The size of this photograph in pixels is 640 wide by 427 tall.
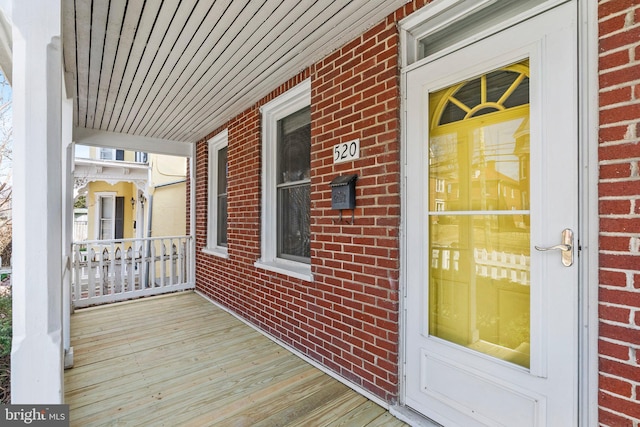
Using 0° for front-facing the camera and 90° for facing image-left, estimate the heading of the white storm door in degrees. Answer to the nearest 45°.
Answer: approximately 45°

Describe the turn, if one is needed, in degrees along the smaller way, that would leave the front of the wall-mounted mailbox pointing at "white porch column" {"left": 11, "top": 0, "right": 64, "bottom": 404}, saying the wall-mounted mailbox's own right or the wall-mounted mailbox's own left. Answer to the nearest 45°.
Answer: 0° — it already faces it

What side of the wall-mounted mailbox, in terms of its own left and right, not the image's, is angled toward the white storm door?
left

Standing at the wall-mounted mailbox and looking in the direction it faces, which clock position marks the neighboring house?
The neighboring house is roughly at 3 o'clock from the wall-mounted mailbox.

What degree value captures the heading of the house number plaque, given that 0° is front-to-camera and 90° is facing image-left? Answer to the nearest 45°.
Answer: approximately 45°

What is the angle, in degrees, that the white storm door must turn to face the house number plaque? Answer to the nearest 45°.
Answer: approximately 45° to its right

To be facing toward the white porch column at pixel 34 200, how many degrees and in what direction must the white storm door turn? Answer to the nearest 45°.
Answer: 0° — it already faces it
